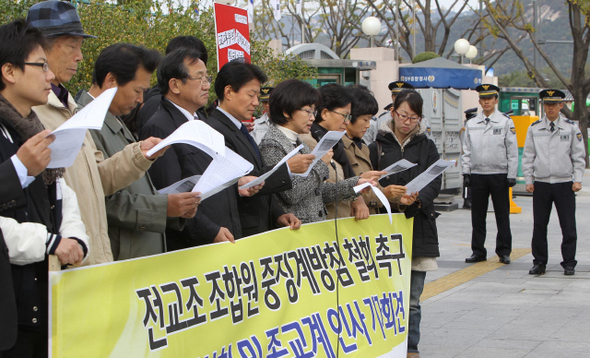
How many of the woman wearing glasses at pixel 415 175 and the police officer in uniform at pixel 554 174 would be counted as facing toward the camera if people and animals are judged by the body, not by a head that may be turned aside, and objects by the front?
2

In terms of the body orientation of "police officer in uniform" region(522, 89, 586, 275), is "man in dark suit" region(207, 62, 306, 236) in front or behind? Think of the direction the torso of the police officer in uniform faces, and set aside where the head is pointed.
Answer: in front

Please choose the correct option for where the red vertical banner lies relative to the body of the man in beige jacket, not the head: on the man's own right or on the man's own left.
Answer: on the man's own left

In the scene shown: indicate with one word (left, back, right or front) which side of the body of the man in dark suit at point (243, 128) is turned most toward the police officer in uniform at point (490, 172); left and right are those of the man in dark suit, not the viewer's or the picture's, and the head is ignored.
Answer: left

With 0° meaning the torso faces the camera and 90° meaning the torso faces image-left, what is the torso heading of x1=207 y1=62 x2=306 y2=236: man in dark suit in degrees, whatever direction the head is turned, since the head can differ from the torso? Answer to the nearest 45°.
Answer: approximately 315°

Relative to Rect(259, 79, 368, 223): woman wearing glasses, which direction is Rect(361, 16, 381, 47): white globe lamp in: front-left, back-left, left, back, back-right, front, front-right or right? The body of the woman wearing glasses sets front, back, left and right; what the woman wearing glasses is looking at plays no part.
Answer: back-left

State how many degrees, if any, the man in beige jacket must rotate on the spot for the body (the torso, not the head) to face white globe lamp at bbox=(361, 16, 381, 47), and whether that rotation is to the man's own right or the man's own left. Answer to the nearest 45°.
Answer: approximately 90° to the man's own left

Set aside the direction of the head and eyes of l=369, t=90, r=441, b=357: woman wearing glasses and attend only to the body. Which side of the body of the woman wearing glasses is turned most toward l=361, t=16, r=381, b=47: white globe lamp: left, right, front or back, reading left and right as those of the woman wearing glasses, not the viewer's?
back
